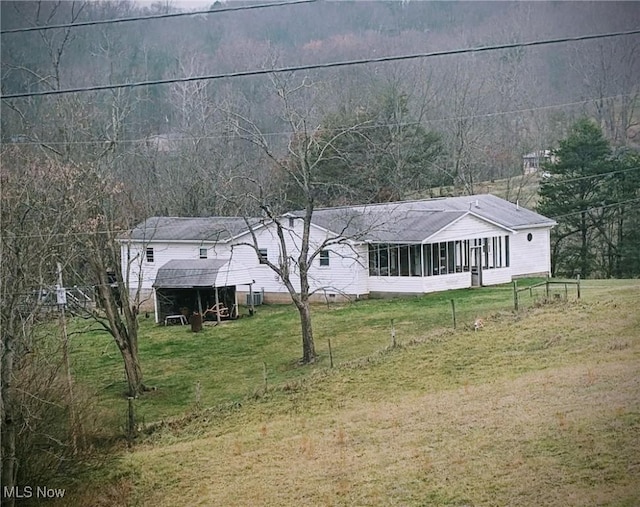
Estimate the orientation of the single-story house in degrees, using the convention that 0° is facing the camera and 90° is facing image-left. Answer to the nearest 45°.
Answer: approximately 315°

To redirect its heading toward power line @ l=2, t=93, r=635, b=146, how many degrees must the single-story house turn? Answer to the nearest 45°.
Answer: approximately 45° to its right

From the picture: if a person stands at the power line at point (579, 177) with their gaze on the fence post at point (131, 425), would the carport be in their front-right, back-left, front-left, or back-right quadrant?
front-right
